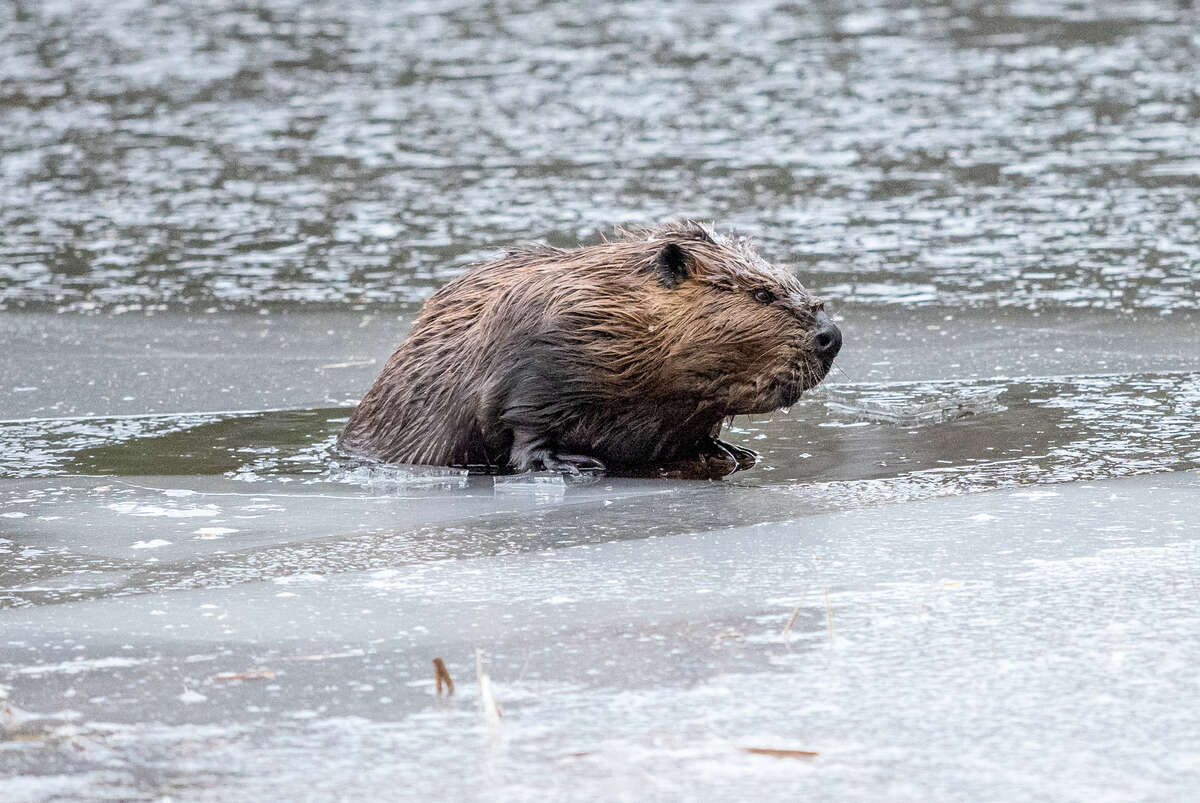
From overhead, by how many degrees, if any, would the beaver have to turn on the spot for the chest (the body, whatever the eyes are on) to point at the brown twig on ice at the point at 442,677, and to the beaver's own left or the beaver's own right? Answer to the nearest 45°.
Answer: approximately 90° to the beaver's own right

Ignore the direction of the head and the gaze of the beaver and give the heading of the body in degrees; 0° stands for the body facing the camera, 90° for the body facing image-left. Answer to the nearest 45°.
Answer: approximately 270°

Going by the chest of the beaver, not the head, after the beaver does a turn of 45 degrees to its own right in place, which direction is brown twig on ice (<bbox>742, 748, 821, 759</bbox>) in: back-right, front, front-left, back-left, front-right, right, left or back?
front-right
